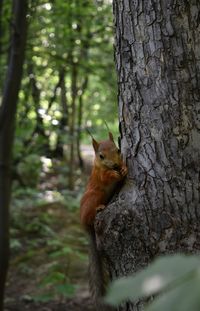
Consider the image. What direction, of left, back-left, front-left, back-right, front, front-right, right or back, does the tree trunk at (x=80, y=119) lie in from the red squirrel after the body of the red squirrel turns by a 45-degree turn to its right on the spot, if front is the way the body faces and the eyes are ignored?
back

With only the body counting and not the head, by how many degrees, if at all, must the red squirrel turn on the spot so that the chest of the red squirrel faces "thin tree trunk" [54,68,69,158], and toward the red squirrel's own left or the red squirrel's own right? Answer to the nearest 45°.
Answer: approximately 135° to the red squirrel's own left

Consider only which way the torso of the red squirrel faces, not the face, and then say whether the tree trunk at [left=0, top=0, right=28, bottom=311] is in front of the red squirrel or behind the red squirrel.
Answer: behind

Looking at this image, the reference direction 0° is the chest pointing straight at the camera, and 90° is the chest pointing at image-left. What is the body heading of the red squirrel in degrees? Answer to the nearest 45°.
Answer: approximately 315°
